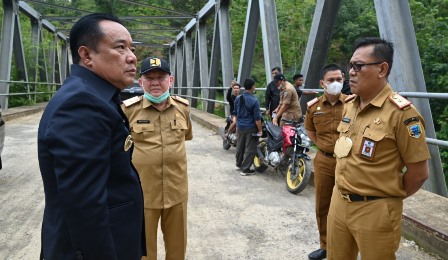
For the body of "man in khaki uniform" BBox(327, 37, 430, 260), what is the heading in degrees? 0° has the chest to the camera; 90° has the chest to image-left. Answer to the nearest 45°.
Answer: approximately 45°

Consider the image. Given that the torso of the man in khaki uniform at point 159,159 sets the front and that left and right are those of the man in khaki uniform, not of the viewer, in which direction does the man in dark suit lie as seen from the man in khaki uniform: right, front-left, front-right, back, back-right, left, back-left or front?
front

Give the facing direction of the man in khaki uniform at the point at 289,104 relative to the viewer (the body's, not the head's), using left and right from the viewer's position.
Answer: facing to the left of the viewer

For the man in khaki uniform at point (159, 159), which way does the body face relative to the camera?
toward the camera

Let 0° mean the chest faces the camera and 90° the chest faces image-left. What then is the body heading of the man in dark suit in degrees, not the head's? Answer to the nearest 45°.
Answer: approximately 270°

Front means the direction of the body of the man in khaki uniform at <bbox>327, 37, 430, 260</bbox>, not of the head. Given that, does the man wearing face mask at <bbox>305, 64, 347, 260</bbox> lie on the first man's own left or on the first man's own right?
on the first man's own right

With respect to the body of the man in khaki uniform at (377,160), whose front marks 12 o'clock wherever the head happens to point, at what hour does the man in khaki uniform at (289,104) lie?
the man in khaki uniform at (289,104) is roughly at 4 o'clock from the man in khaki uniform at (377,160).

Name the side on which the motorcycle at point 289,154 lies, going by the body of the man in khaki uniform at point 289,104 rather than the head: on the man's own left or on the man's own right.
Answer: on the man's own left

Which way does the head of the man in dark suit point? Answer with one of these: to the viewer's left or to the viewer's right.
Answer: to the viewer's right

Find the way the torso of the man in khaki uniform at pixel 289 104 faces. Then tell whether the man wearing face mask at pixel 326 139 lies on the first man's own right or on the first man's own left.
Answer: on the first man's own left

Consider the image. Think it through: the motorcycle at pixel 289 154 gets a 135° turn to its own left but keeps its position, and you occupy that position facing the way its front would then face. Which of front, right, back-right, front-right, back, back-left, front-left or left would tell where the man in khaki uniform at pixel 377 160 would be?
back

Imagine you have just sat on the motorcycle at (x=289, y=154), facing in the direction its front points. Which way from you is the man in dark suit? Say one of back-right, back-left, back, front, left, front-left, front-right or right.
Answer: front-right
